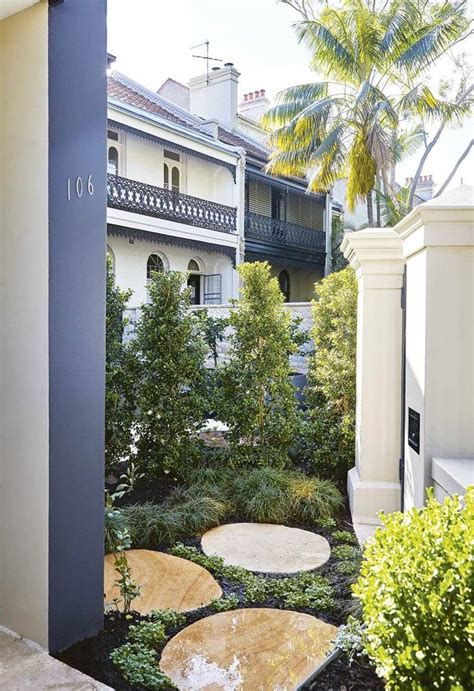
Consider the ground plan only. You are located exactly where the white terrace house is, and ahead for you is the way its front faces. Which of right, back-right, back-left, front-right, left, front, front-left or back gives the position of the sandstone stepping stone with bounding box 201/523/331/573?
front-right

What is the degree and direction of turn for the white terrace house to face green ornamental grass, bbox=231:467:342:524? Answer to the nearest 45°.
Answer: approximately 45° to its right

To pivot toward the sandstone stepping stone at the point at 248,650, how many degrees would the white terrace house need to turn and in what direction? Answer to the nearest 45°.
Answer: approximately 45° to its right

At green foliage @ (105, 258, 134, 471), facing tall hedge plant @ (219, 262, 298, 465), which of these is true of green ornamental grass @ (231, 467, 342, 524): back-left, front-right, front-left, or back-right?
front-right

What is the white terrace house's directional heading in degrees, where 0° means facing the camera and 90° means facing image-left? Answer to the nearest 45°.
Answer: approximately 315°

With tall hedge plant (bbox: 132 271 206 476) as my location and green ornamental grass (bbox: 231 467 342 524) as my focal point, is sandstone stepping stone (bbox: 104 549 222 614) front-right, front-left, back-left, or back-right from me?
front-right

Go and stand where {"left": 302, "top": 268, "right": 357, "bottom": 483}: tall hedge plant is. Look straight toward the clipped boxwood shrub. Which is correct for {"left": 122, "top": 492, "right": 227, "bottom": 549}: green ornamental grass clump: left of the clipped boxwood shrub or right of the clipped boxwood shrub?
right

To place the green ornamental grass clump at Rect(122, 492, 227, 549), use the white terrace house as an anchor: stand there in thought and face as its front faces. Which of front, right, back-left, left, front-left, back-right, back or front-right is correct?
front-right

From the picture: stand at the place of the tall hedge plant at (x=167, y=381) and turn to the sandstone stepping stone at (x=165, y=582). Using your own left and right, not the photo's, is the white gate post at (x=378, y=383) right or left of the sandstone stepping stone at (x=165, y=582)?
left

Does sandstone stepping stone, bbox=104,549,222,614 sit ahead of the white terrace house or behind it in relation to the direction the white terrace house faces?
ahead

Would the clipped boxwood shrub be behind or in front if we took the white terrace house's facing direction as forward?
in front
